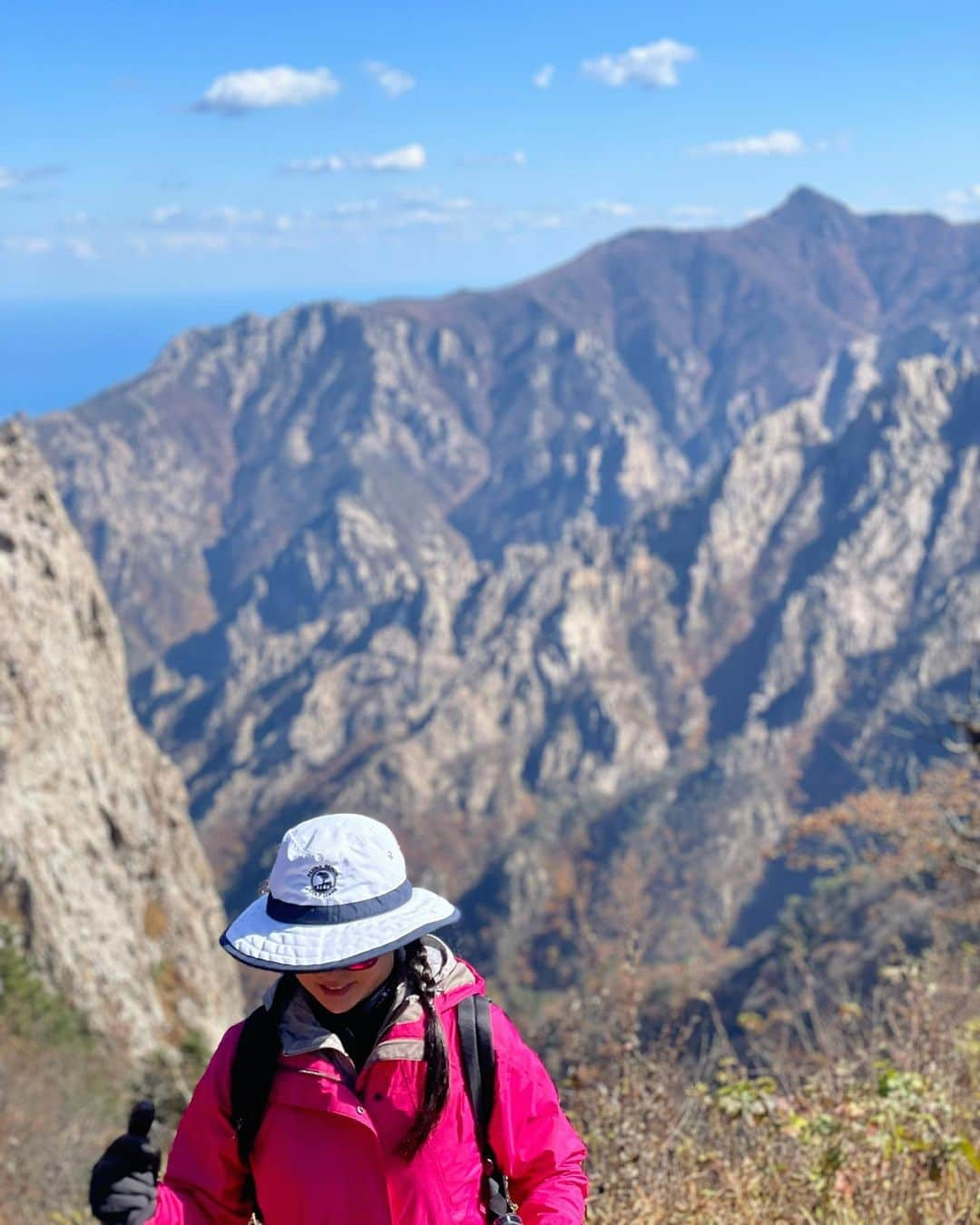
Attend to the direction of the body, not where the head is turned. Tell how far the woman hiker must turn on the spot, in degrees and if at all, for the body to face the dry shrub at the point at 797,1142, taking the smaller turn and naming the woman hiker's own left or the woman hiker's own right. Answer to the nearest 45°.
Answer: approximately 135° to the woman hiker's own left

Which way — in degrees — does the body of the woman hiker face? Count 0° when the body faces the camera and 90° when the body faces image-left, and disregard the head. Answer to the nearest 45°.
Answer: approximately 0°
